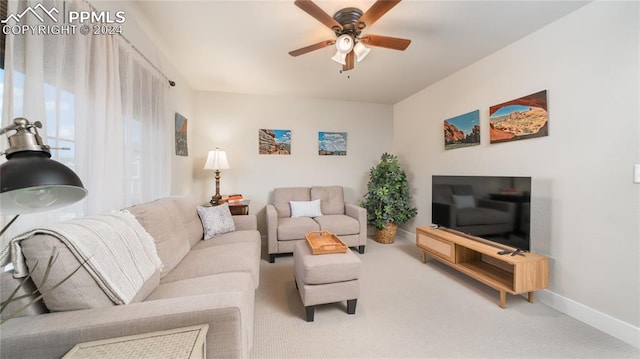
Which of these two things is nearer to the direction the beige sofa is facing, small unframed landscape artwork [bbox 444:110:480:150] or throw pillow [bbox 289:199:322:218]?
the small unframed landscape artwork

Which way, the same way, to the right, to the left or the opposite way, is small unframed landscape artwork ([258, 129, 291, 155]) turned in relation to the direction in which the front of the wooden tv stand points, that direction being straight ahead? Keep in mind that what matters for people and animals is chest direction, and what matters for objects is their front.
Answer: to the left

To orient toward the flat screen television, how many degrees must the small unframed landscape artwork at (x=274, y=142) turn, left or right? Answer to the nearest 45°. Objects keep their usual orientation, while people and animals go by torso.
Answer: approximately 45° to its left

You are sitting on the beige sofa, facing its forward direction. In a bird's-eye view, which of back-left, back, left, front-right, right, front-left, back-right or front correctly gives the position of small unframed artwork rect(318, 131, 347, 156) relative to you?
front-left

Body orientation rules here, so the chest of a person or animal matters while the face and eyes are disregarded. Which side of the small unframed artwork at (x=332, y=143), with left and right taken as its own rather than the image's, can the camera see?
front

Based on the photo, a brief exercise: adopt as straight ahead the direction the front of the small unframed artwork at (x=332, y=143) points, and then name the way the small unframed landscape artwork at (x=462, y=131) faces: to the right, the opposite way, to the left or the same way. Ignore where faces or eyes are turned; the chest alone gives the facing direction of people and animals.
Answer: to the right

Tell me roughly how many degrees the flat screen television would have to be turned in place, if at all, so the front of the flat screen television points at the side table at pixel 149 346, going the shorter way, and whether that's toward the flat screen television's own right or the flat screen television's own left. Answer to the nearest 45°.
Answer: approximately 45° to the flat screen television's own left

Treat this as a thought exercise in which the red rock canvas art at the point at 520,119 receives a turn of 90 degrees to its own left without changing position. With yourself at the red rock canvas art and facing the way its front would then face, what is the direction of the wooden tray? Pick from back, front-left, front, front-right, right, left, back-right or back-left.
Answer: right

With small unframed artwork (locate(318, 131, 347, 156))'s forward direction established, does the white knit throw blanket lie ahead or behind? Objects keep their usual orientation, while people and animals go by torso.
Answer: ahead

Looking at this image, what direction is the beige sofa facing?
to the viewer's right

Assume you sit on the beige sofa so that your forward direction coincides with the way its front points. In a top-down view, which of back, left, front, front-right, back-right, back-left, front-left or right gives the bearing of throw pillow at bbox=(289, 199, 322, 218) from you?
front-left

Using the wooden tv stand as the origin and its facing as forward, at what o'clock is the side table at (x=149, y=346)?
The side table is roughly at 11 o'clock from the wooden tv stand.
